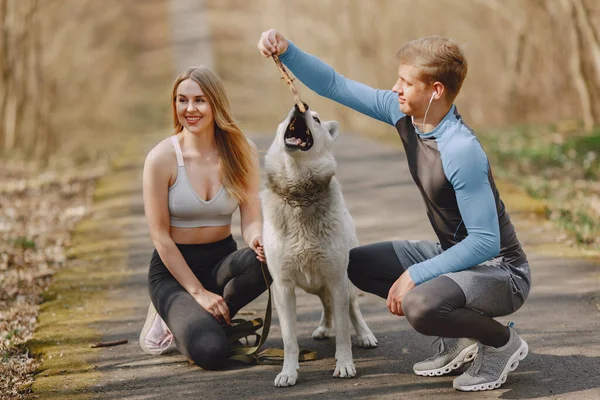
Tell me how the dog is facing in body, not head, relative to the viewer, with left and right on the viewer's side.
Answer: facing the viewer

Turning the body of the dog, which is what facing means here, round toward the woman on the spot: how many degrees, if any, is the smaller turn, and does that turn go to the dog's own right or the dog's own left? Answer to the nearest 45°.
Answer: approximately 135° to the dog's own right
